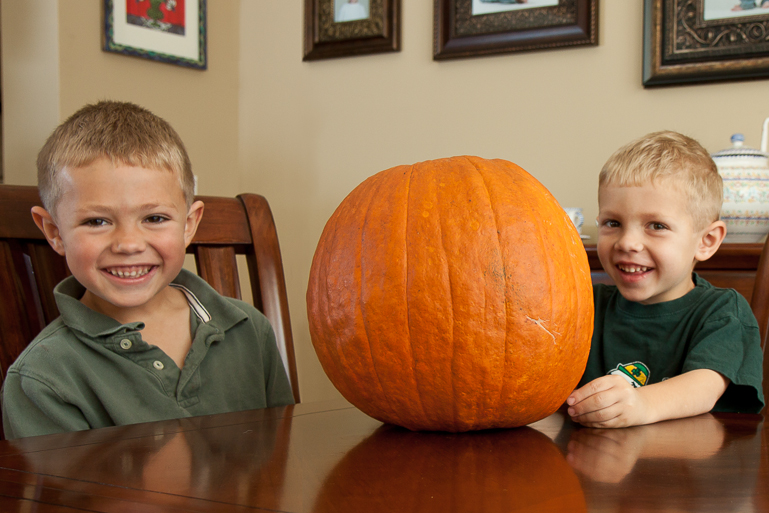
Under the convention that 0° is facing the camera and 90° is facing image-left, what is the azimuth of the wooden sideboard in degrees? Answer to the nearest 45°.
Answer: approximately 0°

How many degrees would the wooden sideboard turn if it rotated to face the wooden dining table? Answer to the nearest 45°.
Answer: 0° — it already faces it
